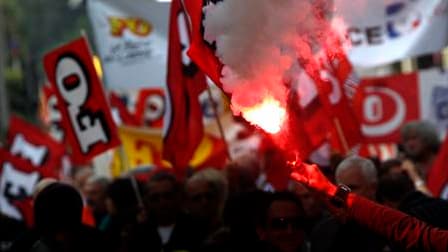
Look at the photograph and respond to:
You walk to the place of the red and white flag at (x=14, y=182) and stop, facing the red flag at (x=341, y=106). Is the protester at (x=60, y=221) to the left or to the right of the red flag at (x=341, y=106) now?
right

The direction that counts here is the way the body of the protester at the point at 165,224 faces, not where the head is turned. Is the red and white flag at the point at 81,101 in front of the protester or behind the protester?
behind

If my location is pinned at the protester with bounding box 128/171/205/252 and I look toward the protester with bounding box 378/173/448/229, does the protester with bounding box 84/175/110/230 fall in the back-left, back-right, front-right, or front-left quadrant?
back-left

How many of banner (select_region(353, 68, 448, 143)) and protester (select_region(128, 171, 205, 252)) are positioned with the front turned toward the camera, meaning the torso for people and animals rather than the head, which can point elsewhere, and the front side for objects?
2

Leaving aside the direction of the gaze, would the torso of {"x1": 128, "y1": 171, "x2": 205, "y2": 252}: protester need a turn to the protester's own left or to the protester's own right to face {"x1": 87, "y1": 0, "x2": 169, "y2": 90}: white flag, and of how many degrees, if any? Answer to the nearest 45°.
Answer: approximately 180°

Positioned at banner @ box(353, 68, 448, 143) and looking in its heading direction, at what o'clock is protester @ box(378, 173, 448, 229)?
The protester is roughly at 12 o'clock from the banner.
